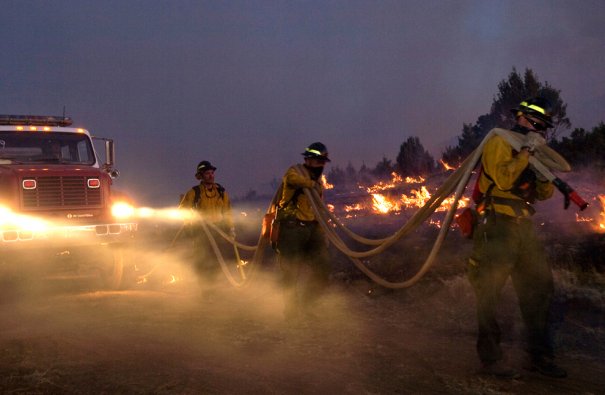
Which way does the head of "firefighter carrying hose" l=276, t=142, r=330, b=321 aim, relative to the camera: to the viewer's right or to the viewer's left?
to the viewer's right

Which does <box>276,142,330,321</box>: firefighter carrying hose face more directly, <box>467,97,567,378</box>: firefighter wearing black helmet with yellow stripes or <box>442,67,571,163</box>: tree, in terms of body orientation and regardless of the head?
the firefighter wearing black helmet with yellow stripes

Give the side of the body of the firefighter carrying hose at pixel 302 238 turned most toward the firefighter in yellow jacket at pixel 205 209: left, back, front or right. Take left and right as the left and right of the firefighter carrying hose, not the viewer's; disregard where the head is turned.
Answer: back

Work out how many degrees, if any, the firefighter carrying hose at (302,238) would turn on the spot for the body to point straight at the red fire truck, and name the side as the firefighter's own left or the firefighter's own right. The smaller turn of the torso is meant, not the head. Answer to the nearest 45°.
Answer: approximately 180°

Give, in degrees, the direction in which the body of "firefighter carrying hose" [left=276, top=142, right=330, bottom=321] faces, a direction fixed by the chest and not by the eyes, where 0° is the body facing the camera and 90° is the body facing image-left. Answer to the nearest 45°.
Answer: approximately 315°

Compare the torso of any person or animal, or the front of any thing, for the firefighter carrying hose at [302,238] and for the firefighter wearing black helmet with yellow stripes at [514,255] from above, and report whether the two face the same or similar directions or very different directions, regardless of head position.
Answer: same or similar directions

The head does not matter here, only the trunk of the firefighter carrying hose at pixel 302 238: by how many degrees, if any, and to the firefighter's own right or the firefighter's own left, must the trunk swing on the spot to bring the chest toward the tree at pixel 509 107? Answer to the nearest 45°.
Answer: approximately 90° to the firefighter's own left

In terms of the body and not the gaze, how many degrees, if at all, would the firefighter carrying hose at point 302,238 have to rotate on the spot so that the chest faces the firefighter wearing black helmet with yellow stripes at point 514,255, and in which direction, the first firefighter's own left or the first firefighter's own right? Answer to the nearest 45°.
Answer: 0° — they already face them
